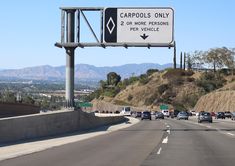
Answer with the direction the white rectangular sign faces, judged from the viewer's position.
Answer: facing the viewer
